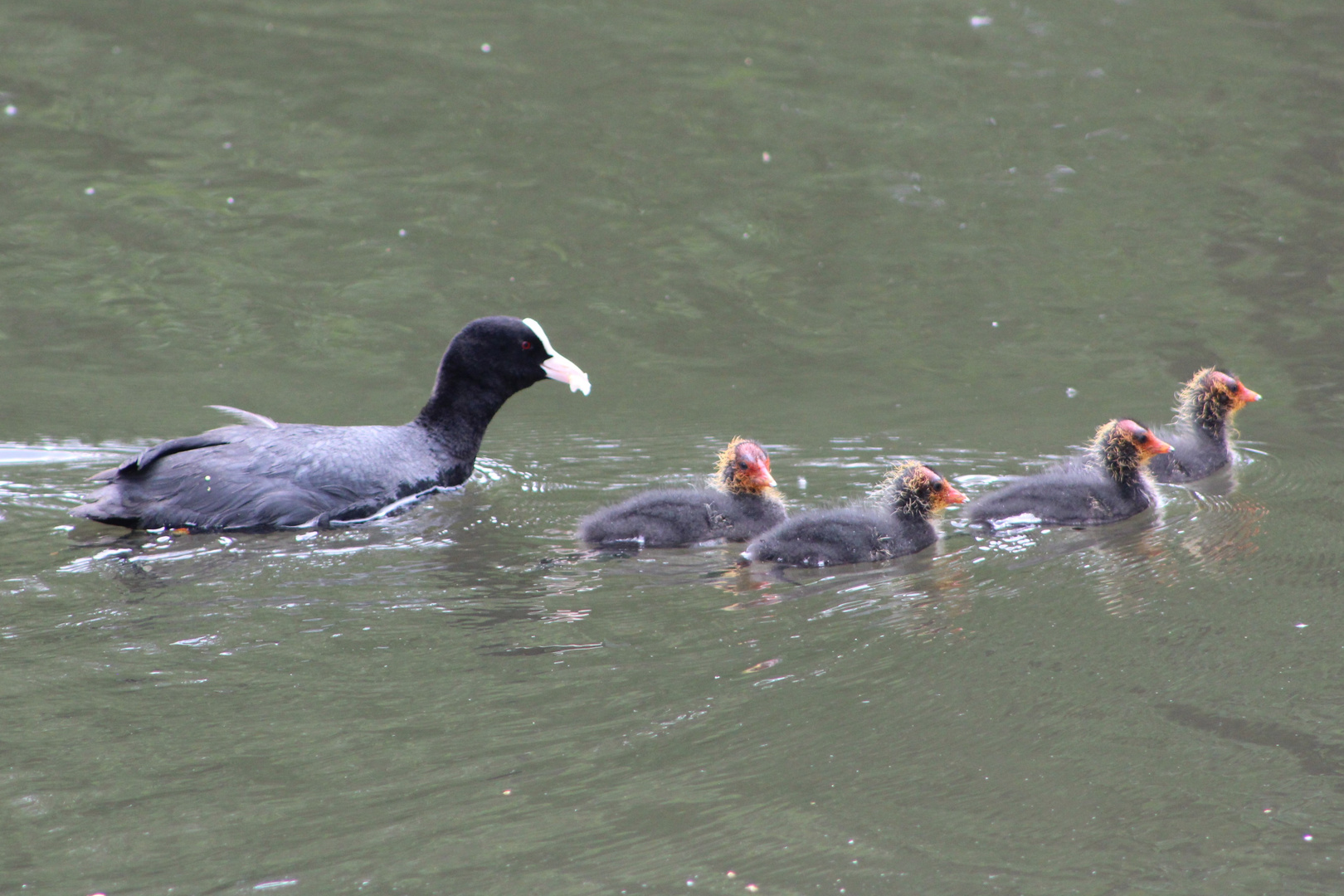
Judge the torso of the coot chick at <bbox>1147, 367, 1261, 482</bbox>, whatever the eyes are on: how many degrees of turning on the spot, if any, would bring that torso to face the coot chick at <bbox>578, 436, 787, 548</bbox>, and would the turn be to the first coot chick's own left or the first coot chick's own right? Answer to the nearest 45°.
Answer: approximately 135° to the first coot chick's own right

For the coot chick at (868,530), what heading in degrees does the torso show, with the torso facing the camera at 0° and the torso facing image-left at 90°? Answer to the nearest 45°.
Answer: approximately 270°

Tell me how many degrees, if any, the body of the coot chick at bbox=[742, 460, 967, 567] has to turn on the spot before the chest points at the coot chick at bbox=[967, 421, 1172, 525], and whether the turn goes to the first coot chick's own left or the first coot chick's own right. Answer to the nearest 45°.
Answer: approximately 45° to the first coot chick's own left

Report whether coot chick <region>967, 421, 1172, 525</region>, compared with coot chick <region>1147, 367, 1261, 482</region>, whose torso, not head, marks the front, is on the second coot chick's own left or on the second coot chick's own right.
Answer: on the second coot chick's own right

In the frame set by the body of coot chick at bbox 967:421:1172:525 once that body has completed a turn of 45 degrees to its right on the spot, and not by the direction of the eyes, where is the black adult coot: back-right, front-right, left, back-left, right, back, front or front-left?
back-right

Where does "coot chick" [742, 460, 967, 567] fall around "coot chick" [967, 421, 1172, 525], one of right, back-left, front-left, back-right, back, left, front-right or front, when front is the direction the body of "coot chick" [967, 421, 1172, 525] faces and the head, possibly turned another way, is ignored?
back-right

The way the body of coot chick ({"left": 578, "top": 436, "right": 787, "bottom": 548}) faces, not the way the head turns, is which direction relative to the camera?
to the viewer's right

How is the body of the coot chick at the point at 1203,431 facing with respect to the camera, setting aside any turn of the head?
to the viewer's right

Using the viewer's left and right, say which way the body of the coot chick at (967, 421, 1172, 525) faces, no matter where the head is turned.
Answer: facing to the right of the viewer

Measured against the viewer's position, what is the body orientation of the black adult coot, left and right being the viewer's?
facing to the right of the viewer

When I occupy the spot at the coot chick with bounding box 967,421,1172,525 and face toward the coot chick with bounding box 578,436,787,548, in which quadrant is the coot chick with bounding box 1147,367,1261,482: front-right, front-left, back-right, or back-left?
back-right
